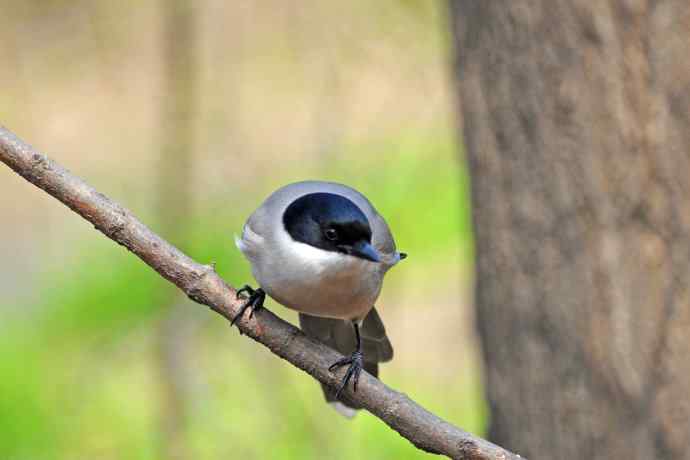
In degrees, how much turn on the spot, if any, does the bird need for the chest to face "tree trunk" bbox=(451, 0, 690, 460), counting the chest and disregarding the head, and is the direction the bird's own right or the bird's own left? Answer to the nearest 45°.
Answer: approximately 135° to the bird's own left

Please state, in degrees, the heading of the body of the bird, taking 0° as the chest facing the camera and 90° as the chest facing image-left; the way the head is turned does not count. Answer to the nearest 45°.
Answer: approximately 0°
